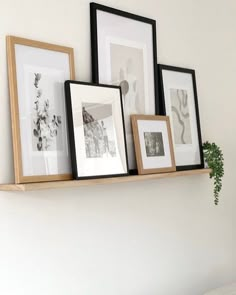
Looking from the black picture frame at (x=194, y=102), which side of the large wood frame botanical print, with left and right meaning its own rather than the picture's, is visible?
left

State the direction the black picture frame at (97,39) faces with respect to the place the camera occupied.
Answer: facing the viewer and to the right of the viewer

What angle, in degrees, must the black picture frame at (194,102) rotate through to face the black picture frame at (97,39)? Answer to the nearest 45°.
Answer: approximately 90° to its right

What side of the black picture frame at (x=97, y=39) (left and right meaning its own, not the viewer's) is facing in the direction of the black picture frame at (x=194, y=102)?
left

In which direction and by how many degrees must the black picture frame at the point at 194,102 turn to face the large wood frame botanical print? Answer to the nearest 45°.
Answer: approximately 90° to its right

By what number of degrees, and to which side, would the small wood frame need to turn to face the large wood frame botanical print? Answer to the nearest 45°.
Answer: approximately 90° to its right

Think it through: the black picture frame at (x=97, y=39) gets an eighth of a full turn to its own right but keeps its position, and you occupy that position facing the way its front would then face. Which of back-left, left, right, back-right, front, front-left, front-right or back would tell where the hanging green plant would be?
back-left
